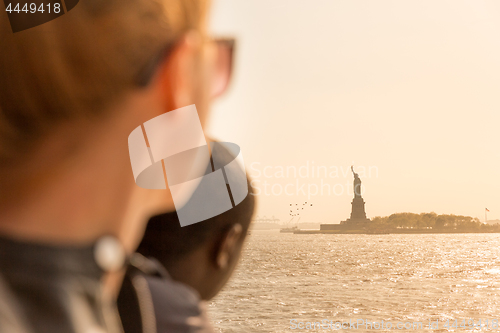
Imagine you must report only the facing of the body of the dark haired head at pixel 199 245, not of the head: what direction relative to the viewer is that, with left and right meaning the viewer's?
facing away from the viewer and to the right of the viewer

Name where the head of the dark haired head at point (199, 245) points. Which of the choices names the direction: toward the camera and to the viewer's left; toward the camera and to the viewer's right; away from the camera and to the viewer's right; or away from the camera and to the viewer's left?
away from the camera and to the viewer's right

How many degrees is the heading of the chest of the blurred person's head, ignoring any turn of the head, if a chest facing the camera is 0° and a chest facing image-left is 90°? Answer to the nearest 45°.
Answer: approximately 225°

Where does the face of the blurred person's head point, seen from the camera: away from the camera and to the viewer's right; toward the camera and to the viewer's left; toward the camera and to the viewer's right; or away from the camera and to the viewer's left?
away from the camera and to the viewer's right
